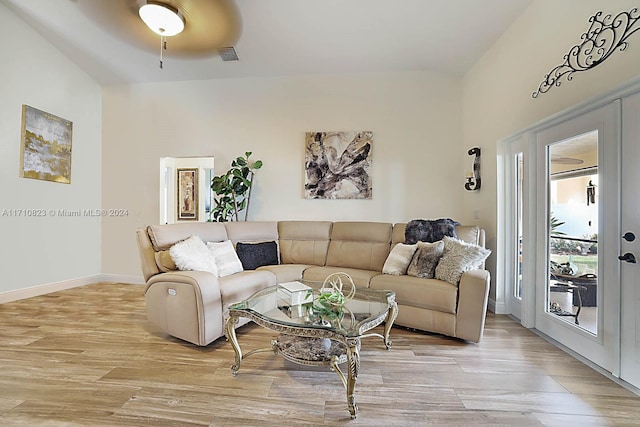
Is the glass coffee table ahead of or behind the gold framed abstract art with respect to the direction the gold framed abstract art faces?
ahead

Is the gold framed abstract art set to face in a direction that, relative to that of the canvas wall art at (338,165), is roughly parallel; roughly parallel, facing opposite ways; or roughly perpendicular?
roughly perpendicular

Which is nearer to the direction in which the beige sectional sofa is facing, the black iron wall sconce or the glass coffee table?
the glass coffee table

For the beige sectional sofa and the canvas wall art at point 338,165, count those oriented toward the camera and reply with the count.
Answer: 2

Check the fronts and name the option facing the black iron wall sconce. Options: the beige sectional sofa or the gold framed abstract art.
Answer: the gold framed abstract art

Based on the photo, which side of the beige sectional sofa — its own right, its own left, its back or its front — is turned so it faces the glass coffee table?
front

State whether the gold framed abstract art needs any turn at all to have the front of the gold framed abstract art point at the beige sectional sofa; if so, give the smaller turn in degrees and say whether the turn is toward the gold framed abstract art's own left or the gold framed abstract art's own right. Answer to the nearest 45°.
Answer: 0° — it already faces it

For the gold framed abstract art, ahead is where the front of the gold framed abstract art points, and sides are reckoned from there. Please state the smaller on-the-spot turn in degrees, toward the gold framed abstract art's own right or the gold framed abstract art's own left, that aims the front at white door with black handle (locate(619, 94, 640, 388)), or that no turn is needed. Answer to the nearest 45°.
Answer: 0° — it already faces it

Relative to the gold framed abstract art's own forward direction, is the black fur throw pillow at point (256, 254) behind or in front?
in front

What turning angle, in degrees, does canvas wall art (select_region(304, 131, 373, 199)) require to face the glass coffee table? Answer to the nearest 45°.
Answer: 0° — it already faces it

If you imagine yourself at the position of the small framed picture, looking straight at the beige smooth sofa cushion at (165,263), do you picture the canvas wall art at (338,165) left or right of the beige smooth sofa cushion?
left

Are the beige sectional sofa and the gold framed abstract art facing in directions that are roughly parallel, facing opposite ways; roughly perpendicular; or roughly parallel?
roughly perpendicular

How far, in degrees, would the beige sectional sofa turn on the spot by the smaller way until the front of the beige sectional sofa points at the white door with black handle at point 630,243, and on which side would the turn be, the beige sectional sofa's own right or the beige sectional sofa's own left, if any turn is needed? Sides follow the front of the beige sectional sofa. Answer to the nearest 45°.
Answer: approximately 90° to the beige sectional sofa's own left

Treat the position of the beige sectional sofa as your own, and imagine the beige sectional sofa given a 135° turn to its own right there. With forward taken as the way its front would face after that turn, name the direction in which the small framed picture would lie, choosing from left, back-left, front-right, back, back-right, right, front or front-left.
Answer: front
